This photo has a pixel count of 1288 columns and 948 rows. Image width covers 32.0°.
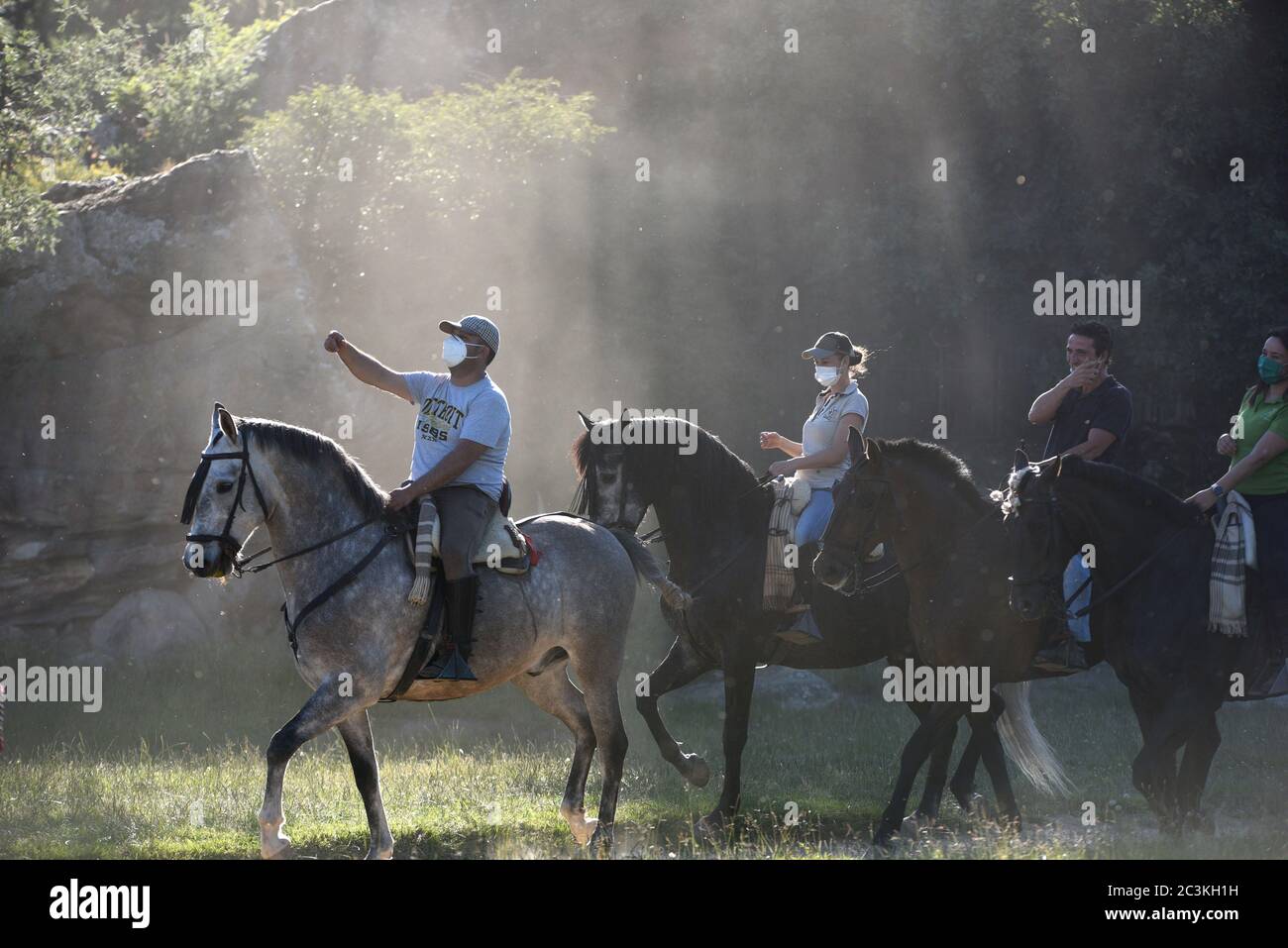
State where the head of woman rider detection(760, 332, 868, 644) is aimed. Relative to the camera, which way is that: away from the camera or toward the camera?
toward the camera

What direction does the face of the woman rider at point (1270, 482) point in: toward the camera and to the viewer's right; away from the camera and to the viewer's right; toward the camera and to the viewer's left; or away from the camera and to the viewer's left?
toward the camera and to the viewer's left

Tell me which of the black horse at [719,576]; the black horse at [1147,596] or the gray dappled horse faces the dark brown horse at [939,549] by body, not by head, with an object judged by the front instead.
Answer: the black horse at [1147,596]

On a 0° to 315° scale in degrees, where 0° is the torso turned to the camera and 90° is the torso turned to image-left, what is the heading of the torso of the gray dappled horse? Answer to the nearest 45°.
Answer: approximately 90°

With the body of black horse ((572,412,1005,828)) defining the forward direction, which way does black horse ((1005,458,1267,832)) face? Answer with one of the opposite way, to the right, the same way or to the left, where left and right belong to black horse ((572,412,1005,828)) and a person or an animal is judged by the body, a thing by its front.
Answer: the same way

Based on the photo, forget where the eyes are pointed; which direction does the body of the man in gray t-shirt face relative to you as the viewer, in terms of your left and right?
facing the viewer and to the left of the viewer

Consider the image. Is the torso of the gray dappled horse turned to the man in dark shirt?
no

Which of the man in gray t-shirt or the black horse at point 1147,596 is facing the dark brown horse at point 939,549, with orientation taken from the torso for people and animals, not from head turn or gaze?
the black horse at point 1147,596

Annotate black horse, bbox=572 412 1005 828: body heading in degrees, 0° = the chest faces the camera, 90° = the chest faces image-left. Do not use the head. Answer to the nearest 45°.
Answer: approximately 90°

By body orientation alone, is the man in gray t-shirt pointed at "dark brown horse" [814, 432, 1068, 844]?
no

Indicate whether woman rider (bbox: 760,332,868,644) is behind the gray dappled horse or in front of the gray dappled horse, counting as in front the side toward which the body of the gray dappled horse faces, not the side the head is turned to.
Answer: behind

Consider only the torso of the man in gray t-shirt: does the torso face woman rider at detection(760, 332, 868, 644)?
no

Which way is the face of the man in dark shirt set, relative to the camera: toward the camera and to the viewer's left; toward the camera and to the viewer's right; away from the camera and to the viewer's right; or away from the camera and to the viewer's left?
toward the camera and to the viewer's left

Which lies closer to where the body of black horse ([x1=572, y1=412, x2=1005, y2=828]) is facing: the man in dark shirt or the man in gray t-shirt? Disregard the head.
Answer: the man in gray t-shirt

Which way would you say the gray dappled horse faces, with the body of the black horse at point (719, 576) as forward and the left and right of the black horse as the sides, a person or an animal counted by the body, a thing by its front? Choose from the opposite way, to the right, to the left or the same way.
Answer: the same way

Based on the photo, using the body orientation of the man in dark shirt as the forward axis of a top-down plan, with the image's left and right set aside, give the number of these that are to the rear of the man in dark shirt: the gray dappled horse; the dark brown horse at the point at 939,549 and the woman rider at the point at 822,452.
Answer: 0

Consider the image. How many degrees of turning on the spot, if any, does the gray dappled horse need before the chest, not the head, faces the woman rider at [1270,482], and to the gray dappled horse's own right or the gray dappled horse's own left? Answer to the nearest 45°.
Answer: approximately 180°

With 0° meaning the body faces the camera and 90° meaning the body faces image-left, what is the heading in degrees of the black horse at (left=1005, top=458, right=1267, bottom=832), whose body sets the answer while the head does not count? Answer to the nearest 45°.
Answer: approximately 90°
